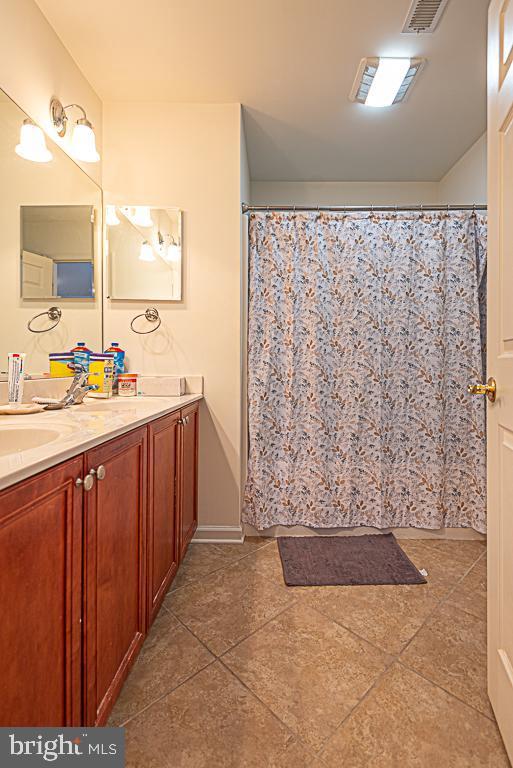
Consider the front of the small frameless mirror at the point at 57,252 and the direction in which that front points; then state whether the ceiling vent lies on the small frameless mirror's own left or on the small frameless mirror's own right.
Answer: on the small frameless mirror's own left

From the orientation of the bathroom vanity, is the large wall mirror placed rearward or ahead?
rearward

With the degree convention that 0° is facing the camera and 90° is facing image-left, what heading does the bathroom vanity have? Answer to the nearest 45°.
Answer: approximately 315°
